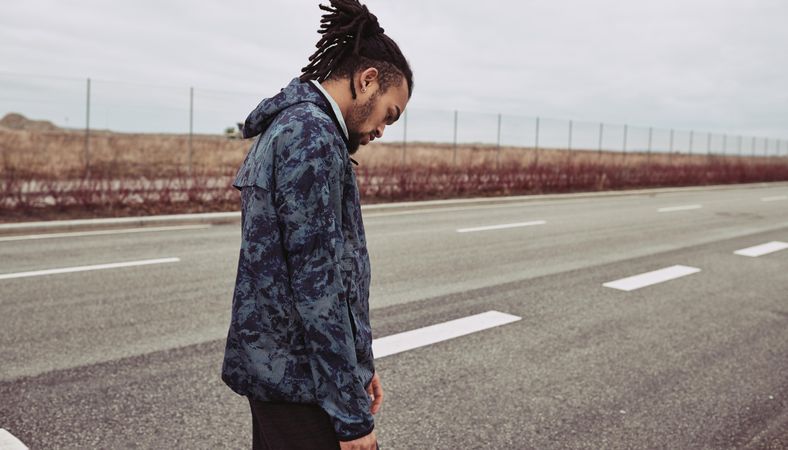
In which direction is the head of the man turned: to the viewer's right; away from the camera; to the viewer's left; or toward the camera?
to the viewer's right

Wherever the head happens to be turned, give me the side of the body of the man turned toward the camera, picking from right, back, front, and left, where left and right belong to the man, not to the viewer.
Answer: right

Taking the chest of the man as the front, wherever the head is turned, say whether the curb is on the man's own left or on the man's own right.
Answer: on the man's own left
